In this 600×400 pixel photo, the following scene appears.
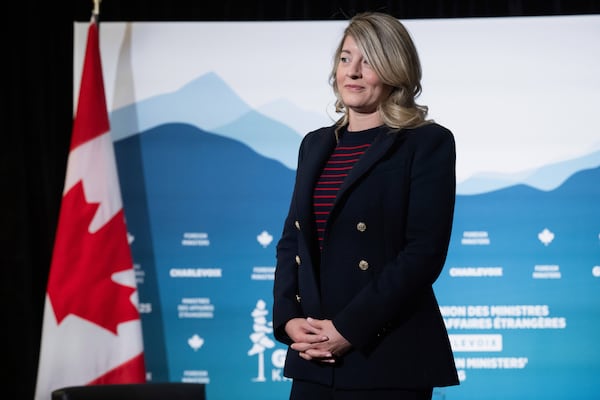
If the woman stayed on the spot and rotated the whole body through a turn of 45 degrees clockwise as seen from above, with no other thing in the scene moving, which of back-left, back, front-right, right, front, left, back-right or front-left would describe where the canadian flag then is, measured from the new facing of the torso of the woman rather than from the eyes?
front-right

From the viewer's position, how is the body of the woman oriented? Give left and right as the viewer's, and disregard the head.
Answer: facing the viewer and to the left of the viewer

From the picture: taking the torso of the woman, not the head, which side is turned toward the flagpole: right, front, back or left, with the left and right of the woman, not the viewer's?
right

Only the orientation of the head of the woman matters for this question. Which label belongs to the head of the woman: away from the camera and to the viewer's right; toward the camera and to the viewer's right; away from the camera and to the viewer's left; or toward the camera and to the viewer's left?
toward the camera and to the viewer's left
